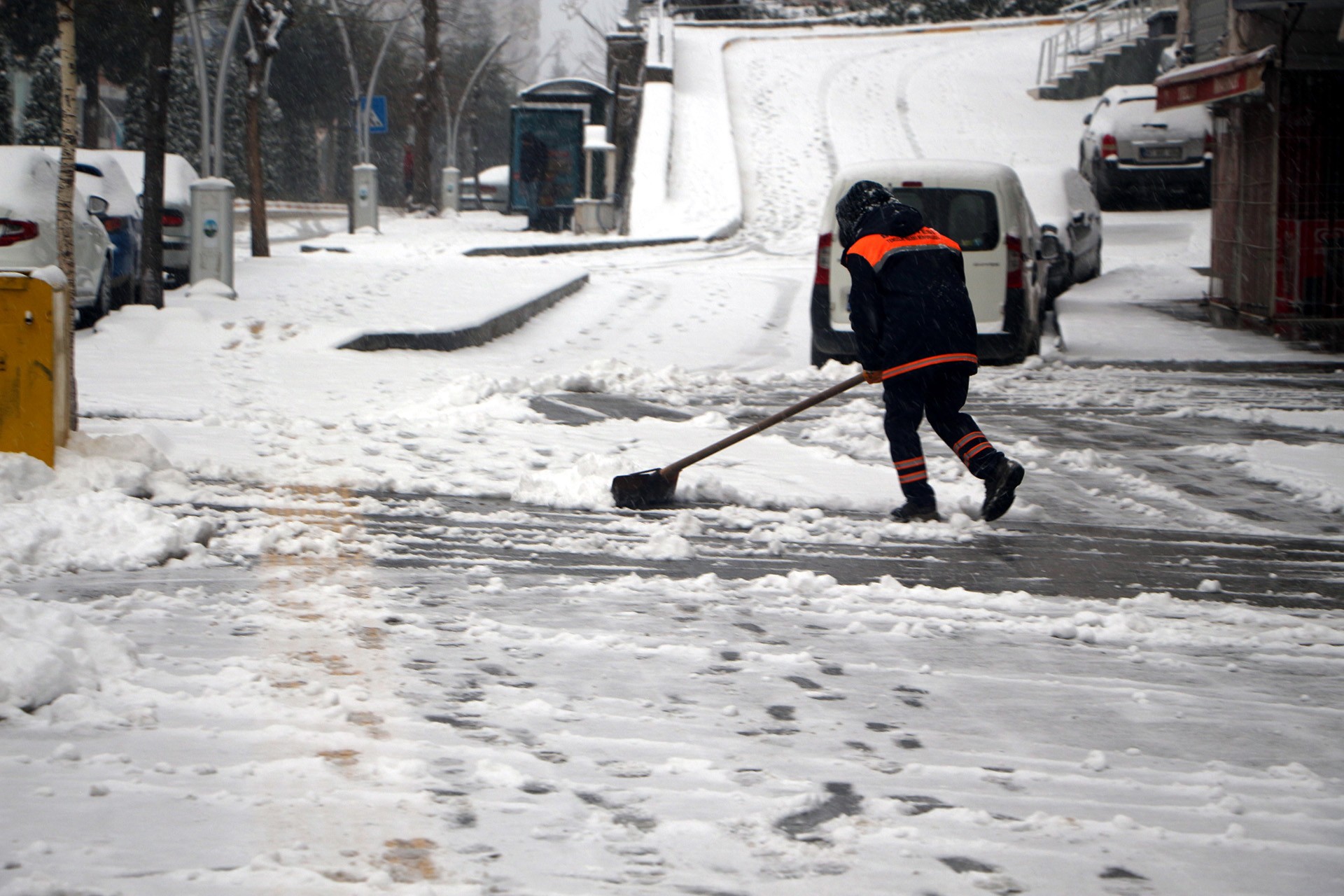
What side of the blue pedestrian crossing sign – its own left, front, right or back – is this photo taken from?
front

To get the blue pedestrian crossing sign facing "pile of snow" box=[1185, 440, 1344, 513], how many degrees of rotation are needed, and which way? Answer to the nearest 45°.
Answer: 0° — it already faces it

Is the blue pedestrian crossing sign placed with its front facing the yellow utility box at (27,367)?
yes

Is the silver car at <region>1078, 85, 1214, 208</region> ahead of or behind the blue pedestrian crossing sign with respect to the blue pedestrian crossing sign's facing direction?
ahead

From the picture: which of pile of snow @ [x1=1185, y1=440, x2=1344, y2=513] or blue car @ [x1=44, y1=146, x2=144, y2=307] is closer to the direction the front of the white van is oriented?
the blue car

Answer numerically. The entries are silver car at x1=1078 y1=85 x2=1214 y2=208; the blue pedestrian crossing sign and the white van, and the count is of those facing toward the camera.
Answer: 1

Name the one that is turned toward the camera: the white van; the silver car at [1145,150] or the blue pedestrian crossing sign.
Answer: the blue pedestrian crossing sign

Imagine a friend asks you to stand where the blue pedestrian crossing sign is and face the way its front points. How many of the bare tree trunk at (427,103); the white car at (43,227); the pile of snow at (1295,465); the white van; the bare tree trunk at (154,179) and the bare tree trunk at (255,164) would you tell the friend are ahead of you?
5

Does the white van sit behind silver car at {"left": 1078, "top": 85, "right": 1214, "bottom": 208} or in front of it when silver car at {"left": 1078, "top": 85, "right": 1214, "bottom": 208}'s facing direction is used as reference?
behind

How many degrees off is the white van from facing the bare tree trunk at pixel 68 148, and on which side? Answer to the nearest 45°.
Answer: approximately 135° to its left

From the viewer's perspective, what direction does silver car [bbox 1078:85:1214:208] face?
away from the camera

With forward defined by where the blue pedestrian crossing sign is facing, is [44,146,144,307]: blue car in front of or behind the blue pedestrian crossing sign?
in front

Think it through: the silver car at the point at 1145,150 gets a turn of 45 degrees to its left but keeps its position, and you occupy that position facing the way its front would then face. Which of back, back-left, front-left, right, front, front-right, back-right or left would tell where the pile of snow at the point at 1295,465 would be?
back-left

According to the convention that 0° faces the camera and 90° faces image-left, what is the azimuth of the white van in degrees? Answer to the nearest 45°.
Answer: approximately 180°

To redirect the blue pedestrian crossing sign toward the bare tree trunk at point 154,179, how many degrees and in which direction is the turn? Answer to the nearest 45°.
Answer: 0° — it already faces it
